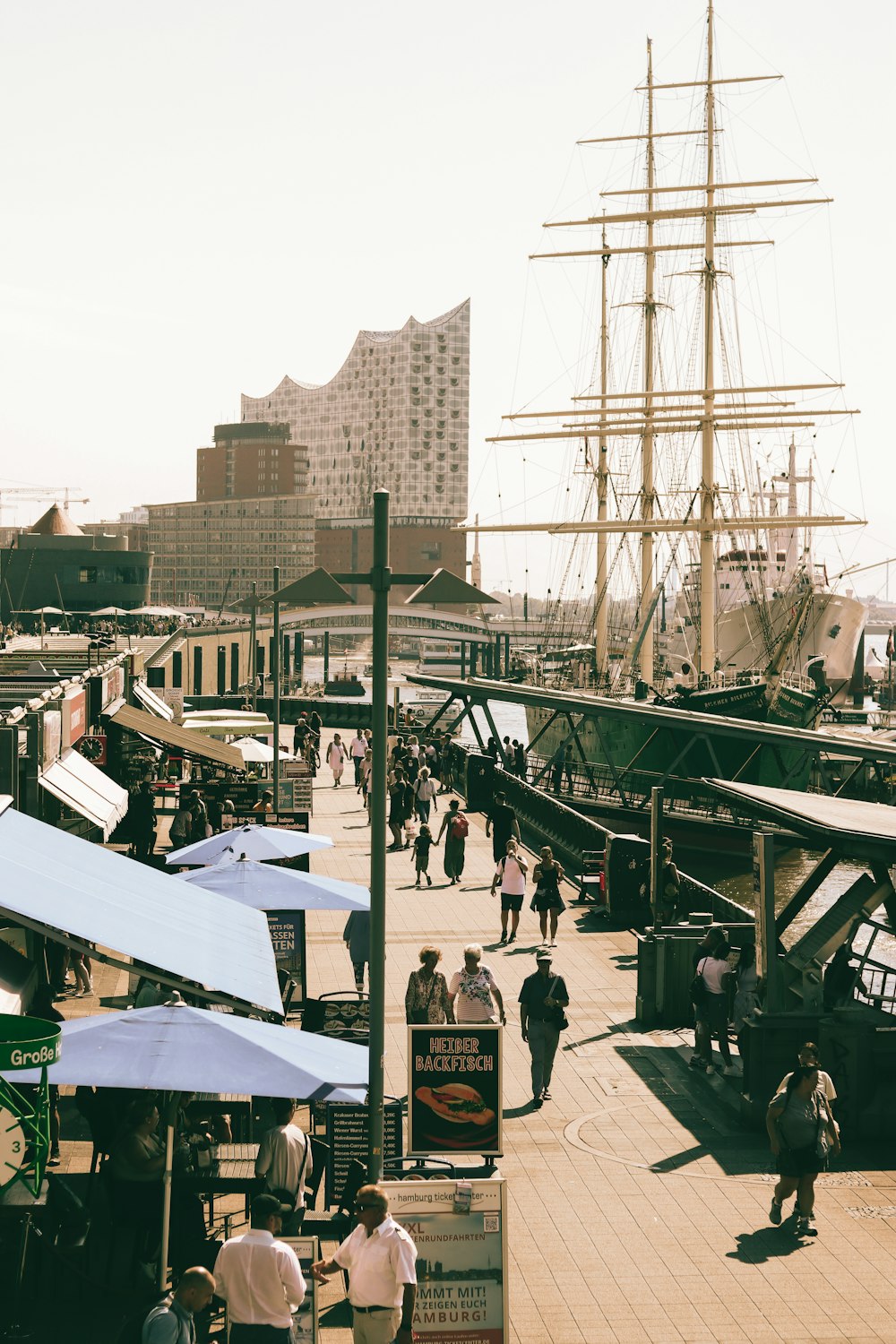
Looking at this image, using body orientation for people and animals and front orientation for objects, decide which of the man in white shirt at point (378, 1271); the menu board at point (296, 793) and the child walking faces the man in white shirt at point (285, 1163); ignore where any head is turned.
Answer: the menu board

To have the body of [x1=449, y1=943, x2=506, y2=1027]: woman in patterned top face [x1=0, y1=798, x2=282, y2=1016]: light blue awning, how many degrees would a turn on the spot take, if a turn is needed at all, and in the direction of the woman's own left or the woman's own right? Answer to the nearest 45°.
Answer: approximately 45° to the woman's own right

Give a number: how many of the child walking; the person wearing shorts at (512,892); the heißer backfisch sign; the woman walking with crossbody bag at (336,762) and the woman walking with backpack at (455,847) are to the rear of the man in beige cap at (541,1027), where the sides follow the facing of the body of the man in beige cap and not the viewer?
4

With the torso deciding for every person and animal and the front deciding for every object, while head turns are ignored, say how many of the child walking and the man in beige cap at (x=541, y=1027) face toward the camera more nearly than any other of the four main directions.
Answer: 1

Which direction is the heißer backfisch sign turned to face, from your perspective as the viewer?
facing the viewer

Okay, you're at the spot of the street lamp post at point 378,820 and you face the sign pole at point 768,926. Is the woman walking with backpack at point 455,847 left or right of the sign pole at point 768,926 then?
left

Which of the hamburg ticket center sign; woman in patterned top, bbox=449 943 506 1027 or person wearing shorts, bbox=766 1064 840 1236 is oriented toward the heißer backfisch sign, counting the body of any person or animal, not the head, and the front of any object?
the woman in patterned top

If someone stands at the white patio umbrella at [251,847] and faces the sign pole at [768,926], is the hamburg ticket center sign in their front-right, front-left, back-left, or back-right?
front-right

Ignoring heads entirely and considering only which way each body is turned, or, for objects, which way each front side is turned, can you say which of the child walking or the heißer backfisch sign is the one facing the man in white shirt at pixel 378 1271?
the heißer backfisch sign

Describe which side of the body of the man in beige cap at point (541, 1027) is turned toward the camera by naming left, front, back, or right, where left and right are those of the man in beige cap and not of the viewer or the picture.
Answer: front

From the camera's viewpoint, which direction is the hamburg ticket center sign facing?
toward the camera

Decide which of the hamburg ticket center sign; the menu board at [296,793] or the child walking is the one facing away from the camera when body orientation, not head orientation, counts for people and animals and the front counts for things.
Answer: the child walking

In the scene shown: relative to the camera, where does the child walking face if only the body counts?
away from the camera

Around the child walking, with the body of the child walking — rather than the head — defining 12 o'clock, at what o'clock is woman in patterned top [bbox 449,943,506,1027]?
The woman in patterned top is roughly at 6 o'clock from the child walking.

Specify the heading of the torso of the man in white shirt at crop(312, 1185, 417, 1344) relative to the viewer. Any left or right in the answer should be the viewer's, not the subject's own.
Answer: facing the viewer and to the left of the viewer
